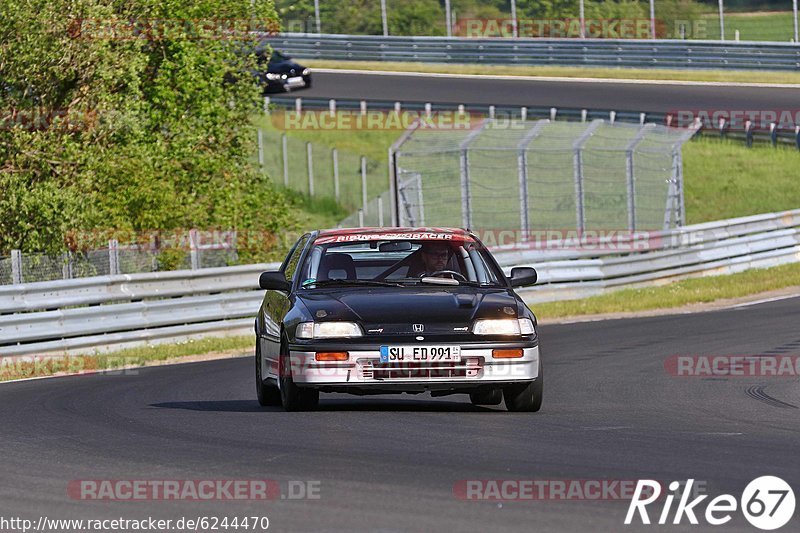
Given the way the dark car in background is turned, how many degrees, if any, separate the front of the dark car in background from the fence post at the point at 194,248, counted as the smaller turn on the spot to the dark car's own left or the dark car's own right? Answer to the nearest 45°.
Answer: approximately 45° to the dark car's own right

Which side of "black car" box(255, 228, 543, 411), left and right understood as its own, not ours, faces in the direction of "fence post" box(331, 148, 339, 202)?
back

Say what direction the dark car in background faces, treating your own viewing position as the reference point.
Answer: facing the viewer and to the right of the viewer

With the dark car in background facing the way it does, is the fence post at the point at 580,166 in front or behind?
in front

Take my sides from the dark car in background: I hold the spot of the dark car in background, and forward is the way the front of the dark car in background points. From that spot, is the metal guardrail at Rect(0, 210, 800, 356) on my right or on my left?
on my right

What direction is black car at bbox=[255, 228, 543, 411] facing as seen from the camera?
toward the camera

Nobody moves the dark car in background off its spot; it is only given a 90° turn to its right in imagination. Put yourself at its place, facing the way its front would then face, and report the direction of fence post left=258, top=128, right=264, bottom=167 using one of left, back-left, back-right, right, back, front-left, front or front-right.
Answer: front-left

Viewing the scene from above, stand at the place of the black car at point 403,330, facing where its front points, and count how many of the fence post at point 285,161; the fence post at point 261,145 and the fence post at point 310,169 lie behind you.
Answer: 3

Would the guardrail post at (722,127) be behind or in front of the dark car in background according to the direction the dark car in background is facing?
in front

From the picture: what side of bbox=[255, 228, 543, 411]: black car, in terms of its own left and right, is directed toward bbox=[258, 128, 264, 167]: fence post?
back

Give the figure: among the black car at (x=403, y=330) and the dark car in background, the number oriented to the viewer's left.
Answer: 0
